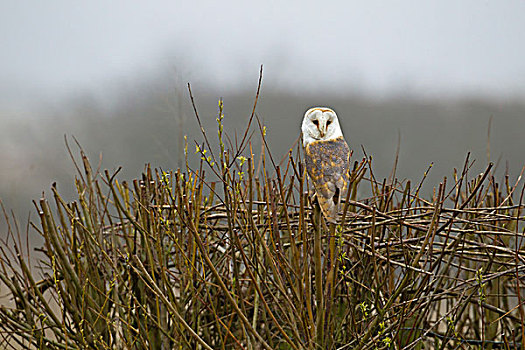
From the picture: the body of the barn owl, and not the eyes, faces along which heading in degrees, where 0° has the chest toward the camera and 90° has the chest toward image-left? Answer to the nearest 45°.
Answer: approximately 135°
